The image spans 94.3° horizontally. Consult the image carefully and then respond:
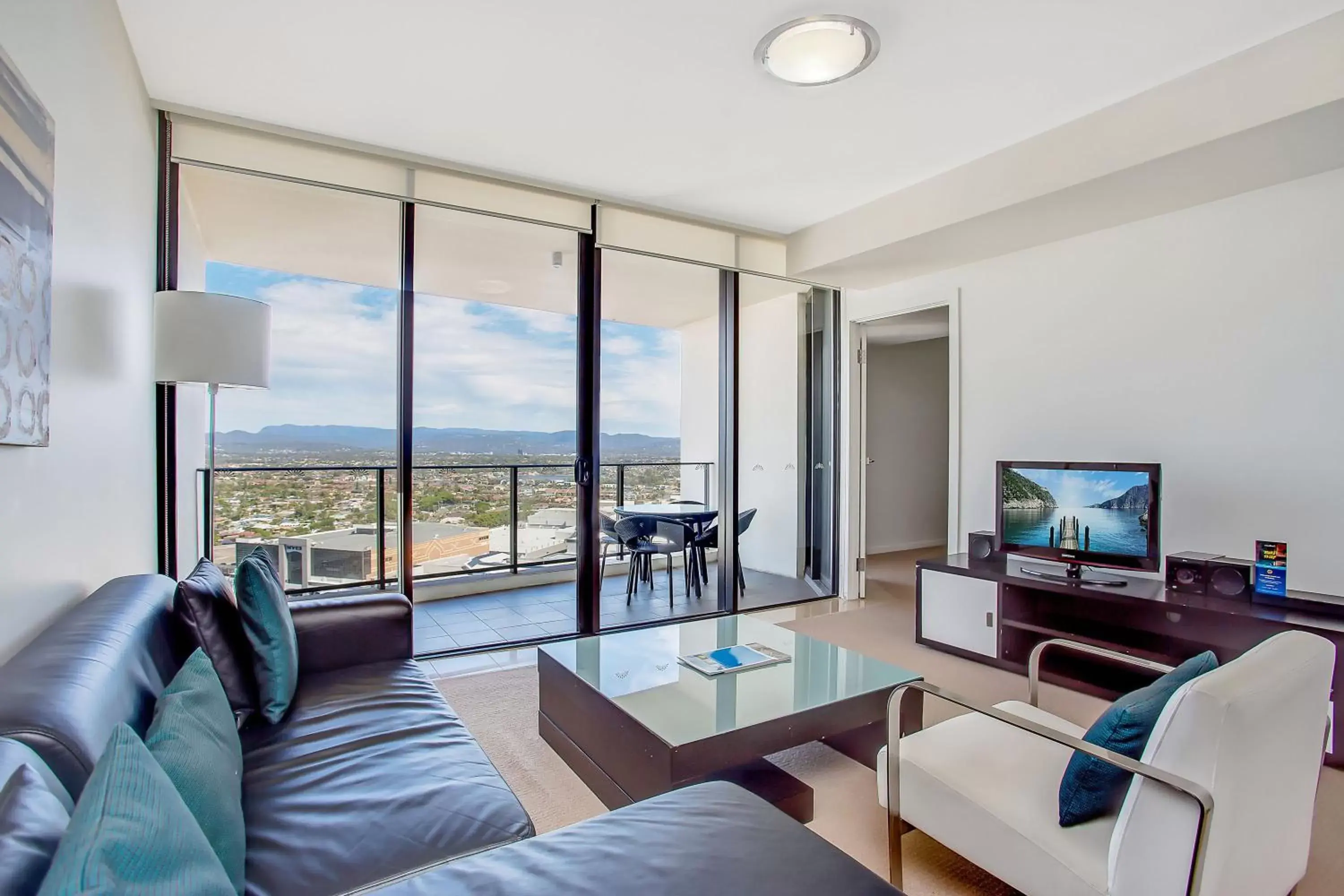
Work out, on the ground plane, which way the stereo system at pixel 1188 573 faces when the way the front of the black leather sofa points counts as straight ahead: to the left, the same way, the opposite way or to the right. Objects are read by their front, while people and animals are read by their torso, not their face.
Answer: the opposite way

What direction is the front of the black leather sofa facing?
to the viewer's right

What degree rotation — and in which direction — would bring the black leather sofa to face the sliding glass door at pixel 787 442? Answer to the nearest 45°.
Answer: approximately 45° to its left

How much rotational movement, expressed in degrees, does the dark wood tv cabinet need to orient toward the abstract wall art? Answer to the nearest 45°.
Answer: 0° — it already faces it

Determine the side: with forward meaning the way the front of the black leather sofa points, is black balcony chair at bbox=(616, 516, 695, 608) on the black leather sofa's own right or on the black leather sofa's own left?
on the black leather sofa's own left

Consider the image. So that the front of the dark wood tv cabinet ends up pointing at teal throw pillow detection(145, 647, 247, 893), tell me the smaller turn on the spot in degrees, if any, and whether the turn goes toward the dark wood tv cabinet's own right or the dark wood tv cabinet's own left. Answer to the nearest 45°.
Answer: approximately 45° to the dark wood tv cabinet's own left

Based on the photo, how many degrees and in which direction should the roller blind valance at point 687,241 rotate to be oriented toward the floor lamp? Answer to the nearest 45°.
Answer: approximately 90° to its right

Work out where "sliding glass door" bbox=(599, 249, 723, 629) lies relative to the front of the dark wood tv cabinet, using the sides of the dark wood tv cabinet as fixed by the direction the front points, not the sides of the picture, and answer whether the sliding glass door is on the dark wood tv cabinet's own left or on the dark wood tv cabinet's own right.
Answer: on the dark wood tv cabinet's own right

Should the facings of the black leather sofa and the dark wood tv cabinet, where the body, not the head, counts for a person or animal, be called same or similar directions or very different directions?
very different directions
